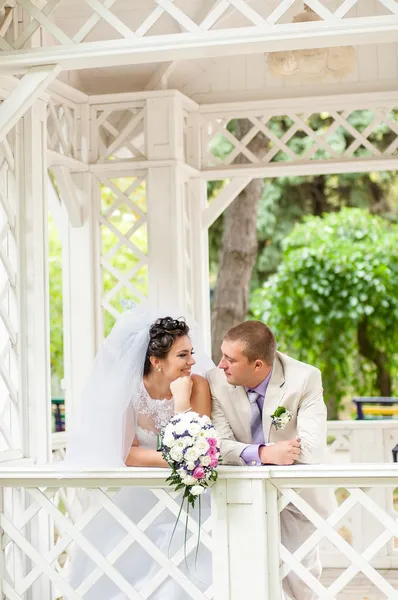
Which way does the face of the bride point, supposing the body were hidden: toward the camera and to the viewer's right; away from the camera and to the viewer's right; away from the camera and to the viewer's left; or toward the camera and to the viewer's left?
toward the camera and to the viewer's right

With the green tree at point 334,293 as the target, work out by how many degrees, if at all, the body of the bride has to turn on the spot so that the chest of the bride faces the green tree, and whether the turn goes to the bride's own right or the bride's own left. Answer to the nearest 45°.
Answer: approximately 135° to the bride's own left

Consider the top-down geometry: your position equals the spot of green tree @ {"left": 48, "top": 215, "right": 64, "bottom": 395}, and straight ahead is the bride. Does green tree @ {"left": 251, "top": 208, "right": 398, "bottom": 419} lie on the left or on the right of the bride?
left

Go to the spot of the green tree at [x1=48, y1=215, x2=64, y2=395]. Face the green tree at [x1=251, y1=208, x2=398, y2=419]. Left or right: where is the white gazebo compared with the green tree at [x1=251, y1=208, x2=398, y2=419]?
right

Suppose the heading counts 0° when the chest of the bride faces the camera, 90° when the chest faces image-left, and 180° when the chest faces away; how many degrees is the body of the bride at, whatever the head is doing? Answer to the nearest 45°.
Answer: approximately 315°
